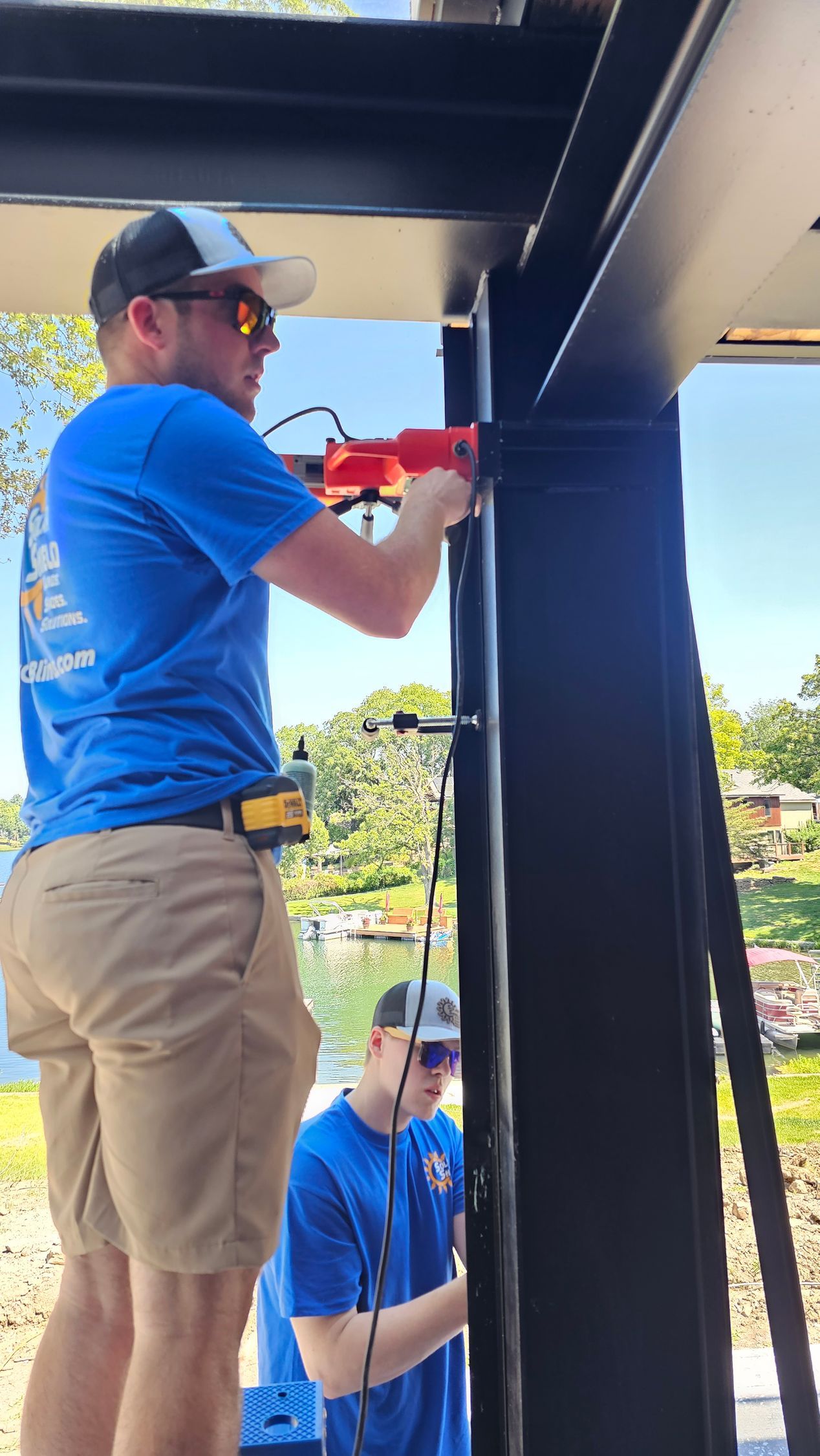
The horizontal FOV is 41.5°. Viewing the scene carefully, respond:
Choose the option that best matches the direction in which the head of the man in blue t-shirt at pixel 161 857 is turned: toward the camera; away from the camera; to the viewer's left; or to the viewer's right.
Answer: to the viewer's right

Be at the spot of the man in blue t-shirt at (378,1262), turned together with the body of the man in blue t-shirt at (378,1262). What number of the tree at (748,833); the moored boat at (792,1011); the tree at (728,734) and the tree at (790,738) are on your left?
4

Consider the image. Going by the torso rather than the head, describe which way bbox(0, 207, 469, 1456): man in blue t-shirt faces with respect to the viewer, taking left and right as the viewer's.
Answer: facing away from the viewer and to the right of the viewer

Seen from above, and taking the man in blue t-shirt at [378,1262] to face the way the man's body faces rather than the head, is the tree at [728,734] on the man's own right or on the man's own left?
on the man's own left

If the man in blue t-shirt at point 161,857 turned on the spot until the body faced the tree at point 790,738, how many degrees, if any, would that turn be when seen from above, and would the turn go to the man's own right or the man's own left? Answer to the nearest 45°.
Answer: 0° — they already face it

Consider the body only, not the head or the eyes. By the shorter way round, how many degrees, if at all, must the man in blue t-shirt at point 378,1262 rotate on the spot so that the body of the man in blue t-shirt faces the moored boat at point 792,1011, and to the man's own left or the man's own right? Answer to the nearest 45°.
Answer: approximately 90° to the man's own left
